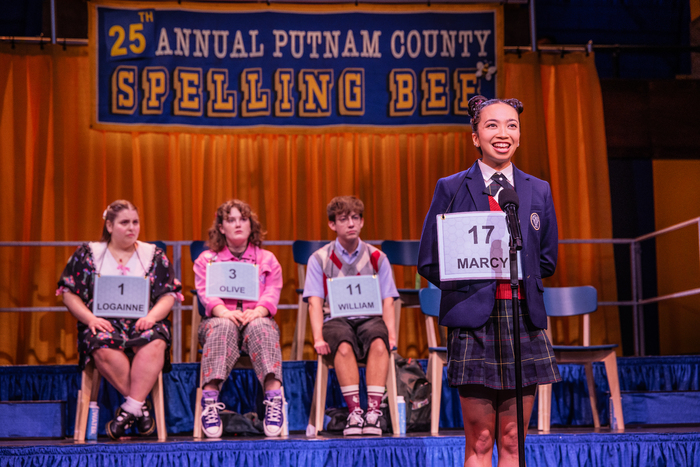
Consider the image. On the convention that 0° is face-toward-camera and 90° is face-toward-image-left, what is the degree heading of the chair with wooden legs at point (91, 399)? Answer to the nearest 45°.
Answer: approximately 0°

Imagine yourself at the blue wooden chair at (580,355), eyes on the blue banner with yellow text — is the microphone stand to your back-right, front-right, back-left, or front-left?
back-left

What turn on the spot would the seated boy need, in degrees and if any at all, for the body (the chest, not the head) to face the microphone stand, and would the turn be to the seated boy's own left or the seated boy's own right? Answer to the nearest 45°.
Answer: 0° — they already face it
